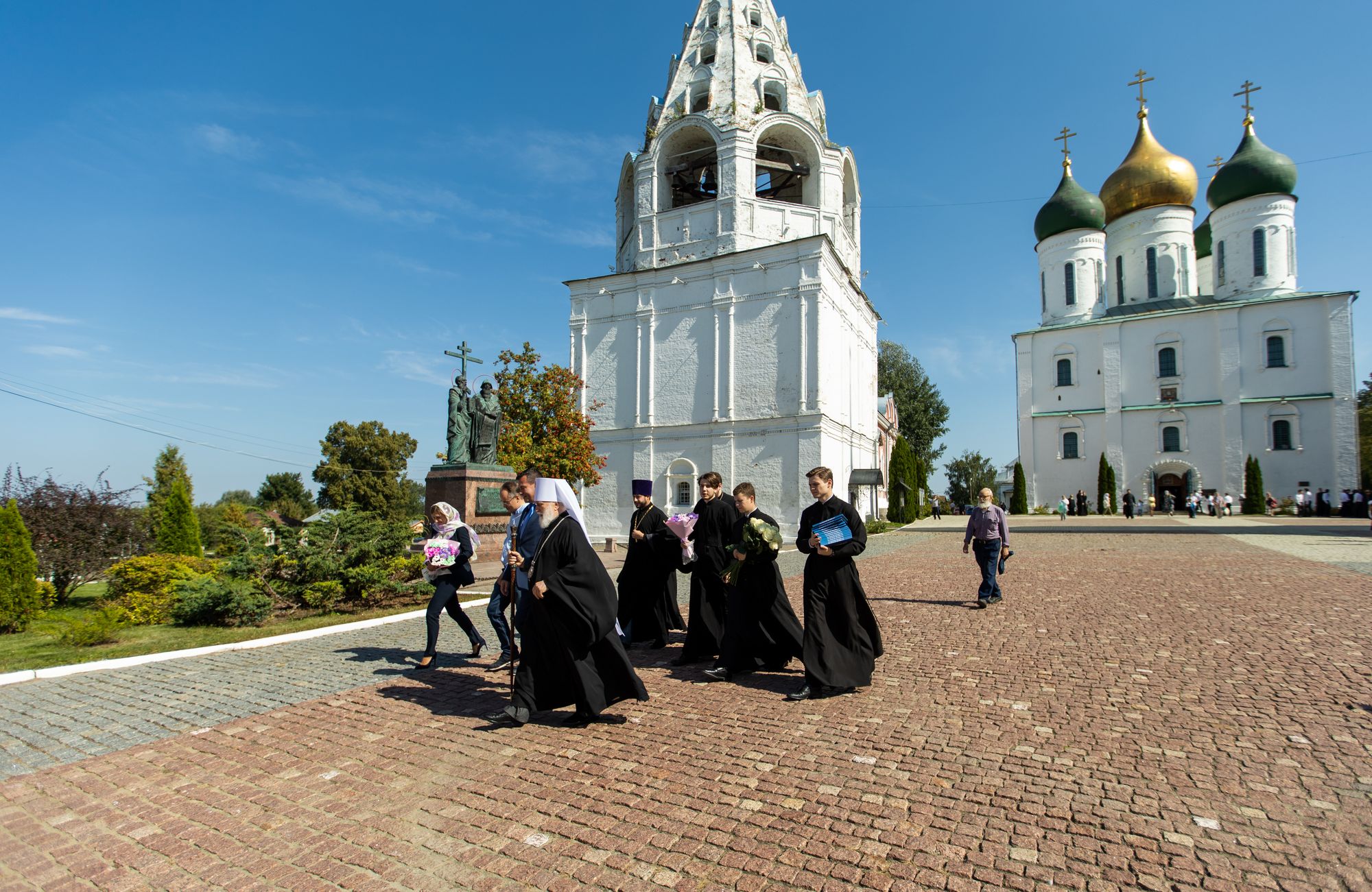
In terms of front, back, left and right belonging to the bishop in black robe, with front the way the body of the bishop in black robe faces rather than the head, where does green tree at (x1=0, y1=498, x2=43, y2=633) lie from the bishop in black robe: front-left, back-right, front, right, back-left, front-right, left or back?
front-right

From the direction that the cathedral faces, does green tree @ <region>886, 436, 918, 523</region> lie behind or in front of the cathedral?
in front

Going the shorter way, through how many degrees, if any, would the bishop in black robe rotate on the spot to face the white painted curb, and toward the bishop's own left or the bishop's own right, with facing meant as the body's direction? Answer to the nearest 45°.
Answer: approximately 45° to the bishop's own right

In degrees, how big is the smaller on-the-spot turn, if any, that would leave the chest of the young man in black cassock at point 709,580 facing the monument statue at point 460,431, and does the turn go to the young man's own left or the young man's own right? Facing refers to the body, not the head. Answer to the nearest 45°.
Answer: approximately 90° to the young man's own right

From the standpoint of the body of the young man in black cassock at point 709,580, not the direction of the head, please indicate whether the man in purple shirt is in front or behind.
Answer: behind

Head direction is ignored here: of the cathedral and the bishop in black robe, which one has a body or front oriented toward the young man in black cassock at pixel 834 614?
the cathedral

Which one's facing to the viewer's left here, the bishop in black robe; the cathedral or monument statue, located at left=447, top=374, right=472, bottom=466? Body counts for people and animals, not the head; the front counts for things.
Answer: the bishop in black robe

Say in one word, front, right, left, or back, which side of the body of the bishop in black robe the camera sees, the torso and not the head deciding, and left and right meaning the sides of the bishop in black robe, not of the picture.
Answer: left

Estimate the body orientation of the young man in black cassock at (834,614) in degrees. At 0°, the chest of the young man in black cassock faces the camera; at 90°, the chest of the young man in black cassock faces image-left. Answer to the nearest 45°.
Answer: approximately 45°

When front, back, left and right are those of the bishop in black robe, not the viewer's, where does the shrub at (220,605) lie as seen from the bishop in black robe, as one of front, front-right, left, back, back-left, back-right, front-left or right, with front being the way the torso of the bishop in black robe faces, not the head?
front-right

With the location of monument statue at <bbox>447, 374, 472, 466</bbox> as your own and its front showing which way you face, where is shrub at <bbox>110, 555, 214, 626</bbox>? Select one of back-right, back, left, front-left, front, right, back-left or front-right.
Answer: right

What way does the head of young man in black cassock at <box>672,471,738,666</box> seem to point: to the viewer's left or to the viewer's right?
to the viewer's left

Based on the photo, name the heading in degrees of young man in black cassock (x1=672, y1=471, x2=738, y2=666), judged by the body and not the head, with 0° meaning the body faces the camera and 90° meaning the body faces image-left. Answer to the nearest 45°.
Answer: approximately 45°
